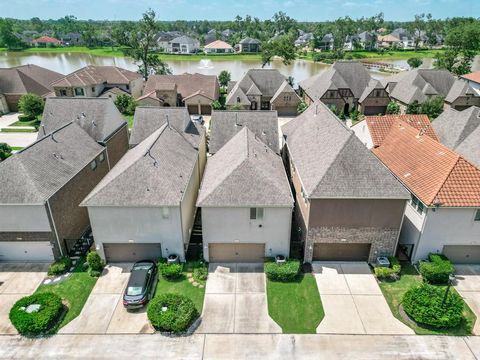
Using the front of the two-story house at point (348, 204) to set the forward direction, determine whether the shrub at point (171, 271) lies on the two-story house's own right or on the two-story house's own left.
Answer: on the two-story house's own right

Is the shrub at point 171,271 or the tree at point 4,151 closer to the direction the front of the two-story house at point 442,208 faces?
the shrub

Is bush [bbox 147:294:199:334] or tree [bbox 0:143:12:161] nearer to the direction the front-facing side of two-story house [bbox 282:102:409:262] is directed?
the bush

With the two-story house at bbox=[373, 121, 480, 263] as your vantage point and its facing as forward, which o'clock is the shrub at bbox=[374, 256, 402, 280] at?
The shrub is roughly at 1 o'clock from the two-story house.

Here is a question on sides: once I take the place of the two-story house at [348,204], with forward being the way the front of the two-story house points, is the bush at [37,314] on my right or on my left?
on my right

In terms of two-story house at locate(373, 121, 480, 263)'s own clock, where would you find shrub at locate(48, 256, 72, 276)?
The shrub is roughly at 2 o'clock from the two-story house.

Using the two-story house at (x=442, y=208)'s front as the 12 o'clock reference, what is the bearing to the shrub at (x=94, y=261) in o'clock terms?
The shrub is roughly at 2 o'clock from the two-story house.

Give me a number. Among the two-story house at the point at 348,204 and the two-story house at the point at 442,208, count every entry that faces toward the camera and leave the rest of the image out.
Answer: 2

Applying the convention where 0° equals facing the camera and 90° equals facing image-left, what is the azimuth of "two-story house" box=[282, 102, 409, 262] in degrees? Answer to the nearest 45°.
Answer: approximately 0°

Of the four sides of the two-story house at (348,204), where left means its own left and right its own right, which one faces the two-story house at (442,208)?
left
